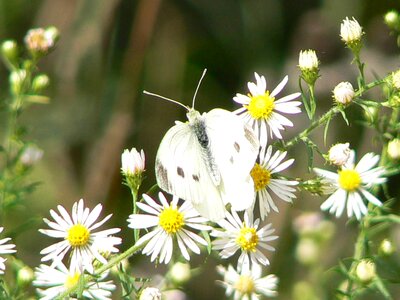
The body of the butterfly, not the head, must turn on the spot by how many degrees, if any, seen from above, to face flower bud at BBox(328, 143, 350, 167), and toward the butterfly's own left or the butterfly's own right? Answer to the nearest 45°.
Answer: approximately 90° to the butterfly's own right

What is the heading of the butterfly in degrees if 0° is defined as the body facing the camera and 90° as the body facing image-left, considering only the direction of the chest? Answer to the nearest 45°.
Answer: approximately 180°
